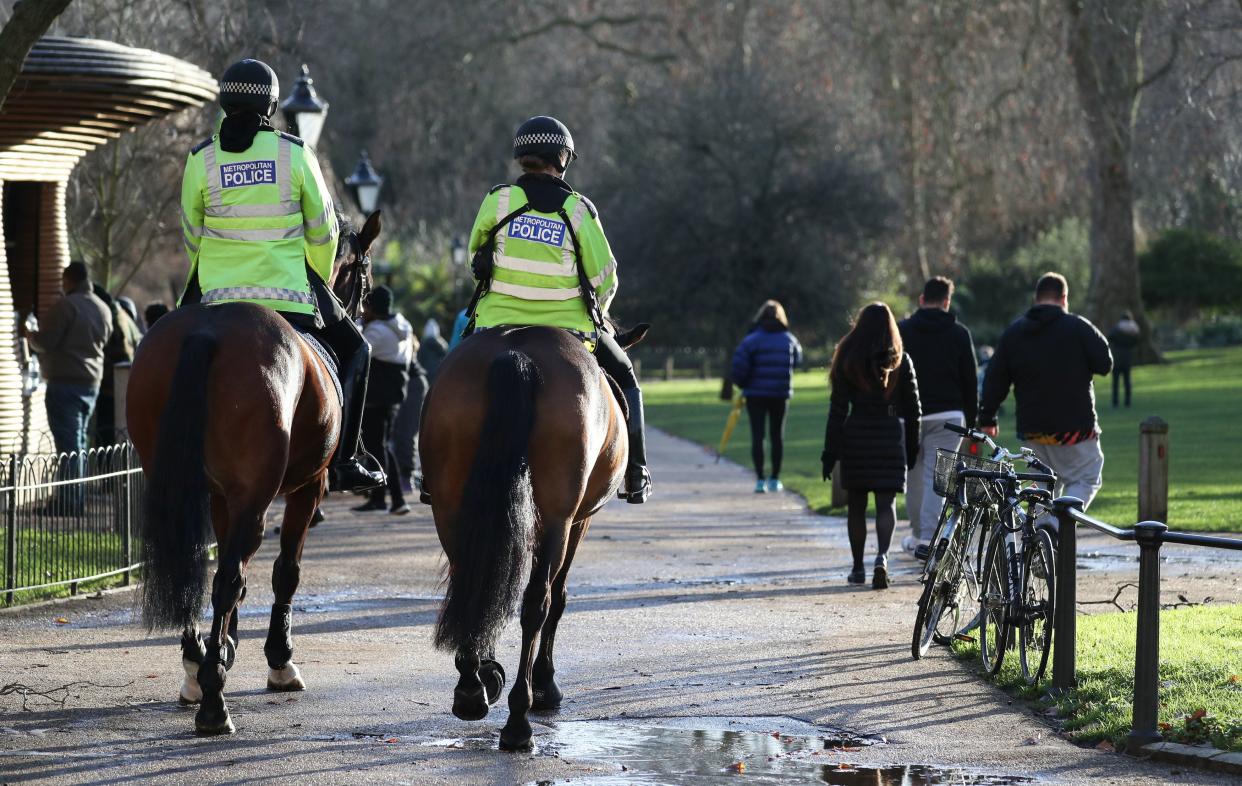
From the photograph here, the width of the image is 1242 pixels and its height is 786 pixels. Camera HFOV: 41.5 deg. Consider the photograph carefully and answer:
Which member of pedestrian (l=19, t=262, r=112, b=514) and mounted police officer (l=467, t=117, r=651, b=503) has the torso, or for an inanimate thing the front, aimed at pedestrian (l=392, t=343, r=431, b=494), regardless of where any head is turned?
the mounted police officer

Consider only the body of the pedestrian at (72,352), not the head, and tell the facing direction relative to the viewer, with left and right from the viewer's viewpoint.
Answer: facing away from the viewer and to the left of the viewer

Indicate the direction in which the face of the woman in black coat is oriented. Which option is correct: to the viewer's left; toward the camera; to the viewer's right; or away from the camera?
away from the camera

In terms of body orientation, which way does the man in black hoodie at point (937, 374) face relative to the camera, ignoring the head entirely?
away from the camera

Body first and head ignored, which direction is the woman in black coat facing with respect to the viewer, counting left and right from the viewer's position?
facing away from the viewer

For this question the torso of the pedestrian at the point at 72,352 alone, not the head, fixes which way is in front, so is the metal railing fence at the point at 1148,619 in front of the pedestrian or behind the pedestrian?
behind

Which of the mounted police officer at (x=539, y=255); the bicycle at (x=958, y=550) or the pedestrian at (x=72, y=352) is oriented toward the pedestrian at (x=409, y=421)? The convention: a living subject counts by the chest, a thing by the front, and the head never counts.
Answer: the mounted police officer

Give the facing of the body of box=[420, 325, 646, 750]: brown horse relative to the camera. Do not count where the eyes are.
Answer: away from the camera

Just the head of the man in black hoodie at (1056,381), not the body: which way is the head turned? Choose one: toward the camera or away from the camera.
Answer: away from the camera

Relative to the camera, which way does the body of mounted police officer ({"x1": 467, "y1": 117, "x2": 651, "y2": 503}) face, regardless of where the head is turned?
away from the camera

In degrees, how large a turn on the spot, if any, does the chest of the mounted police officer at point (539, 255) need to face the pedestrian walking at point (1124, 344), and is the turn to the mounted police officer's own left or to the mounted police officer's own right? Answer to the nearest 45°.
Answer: approximately 45° to the mounted police officer's own right

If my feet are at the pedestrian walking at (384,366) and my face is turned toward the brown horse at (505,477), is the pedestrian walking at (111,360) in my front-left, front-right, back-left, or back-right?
back-right
